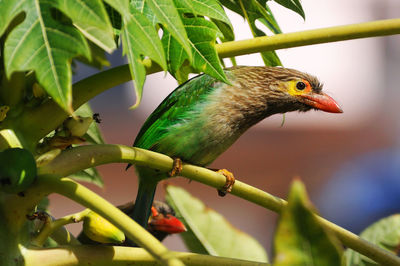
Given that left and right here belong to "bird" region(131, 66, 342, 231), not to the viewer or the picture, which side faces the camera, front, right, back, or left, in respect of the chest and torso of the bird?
right

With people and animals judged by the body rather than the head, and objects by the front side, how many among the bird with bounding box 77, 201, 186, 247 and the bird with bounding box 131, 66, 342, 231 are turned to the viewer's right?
2

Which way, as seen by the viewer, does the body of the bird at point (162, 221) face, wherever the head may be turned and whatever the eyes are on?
to the viewer's right

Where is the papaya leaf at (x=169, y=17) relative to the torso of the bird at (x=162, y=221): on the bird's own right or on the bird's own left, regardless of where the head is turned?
on the bird's own right

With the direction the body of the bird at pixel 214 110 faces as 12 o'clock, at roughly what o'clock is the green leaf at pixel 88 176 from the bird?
The green leaf is roughly at 6 o'clock from the bird.

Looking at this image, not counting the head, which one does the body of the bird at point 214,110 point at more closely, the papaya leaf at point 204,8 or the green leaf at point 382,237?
the green leaf
